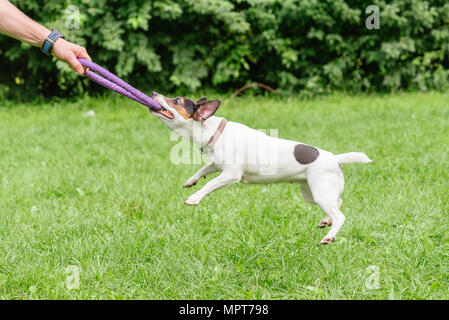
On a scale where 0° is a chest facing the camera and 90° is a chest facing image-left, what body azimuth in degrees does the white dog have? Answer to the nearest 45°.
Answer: approximately 90°
